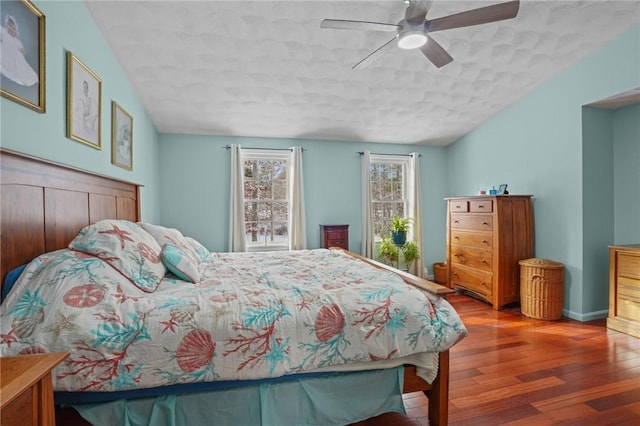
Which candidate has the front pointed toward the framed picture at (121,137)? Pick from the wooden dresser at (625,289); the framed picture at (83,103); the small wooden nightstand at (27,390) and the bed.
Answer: the wooden dresser

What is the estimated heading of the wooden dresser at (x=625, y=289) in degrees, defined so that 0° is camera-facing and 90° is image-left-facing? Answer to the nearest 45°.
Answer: approximately 45°

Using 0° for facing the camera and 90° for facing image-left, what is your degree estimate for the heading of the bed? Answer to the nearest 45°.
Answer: approximately 270°

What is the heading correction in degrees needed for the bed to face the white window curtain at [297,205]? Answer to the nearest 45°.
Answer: approximately 90° to its left

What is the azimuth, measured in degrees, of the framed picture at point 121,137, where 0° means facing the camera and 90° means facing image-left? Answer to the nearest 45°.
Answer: approximately 315°

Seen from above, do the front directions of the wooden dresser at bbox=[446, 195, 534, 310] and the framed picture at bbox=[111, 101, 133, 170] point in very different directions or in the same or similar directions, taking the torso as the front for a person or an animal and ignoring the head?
very different directions

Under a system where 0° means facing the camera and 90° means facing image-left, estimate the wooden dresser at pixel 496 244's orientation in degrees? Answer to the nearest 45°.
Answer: approximately 45°

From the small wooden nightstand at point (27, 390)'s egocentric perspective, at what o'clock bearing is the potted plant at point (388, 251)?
The potted plant is roughly at 10 o'clock from the small wooden nightstand.

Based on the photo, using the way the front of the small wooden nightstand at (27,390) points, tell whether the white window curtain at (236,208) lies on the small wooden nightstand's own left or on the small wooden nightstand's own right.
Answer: on the small wooden nightstand's own left

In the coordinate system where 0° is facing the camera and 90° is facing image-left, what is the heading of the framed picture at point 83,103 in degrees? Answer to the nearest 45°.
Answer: approximately 315°

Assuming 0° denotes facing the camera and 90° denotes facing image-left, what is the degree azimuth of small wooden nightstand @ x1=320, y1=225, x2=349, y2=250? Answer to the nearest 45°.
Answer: approximately 0°

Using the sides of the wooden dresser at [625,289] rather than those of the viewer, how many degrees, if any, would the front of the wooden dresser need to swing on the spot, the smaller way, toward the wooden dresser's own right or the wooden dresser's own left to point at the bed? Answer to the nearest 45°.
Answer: approximately 45° to the wooden dresser's own left

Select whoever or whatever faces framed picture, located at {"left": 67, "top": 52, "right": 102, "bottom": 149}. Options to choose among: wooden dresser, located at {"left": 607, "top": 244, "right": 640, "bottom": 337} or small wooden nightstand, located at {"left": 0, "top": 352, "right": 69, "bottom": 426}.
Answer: the wooden dresser
